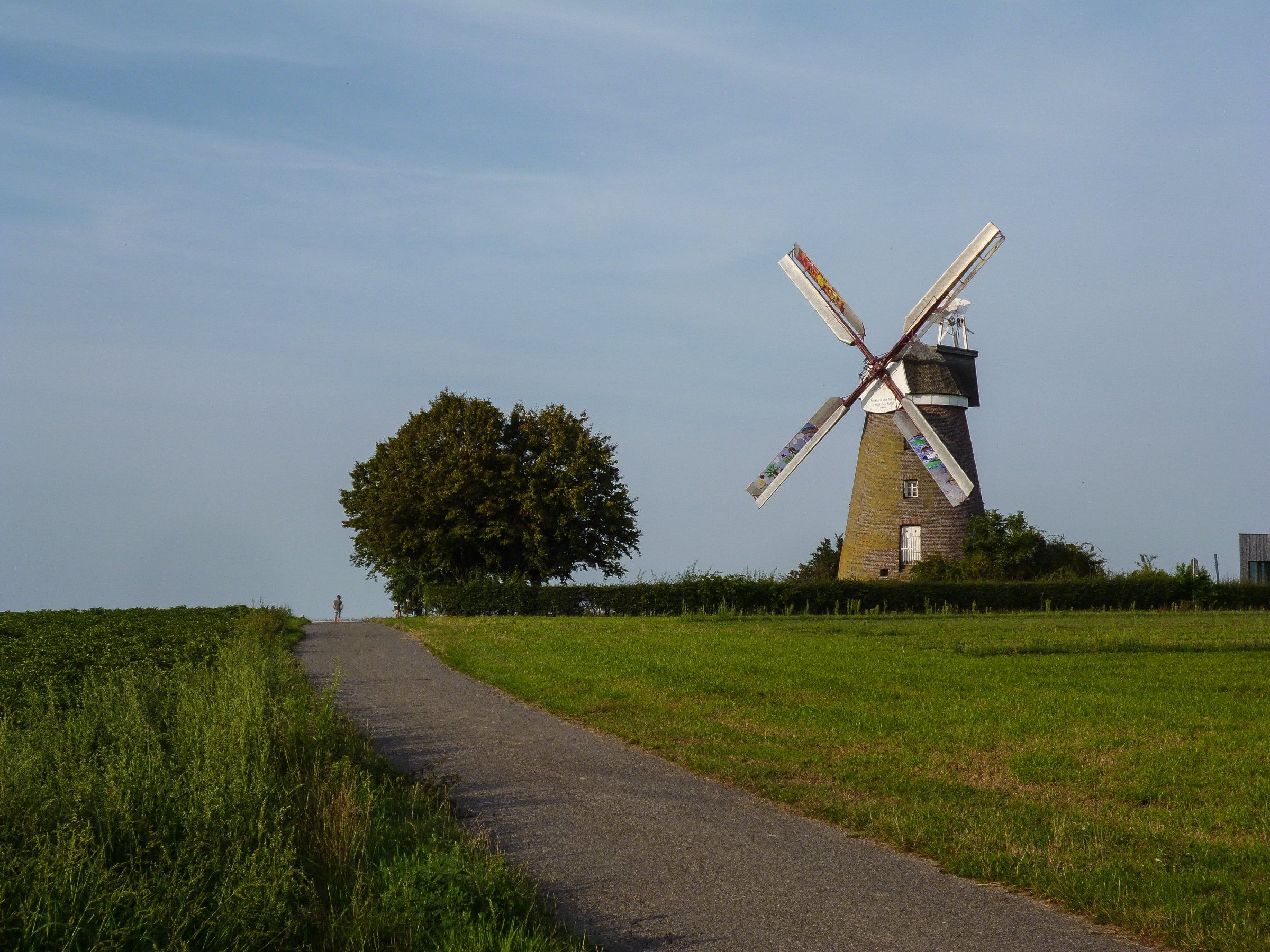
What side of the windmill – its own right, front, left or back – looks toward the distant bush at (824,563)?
right

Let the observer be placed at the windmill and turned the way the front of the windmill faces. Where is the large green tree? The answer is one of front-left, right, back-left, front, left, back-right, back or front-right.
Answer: front-right

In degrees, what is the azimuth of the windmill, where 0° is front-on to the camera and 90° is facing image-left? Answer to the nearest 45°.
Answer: approximately 45°
